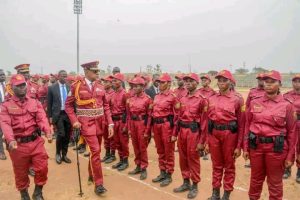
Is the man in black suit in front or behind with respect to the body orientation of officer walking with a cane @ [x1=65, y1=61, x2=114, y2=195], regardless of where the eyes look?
behind

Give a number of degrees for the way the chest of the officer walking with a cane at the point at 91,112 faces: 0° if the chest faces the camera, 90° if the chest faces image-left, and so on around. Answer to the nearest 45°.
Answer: approximately 315°
